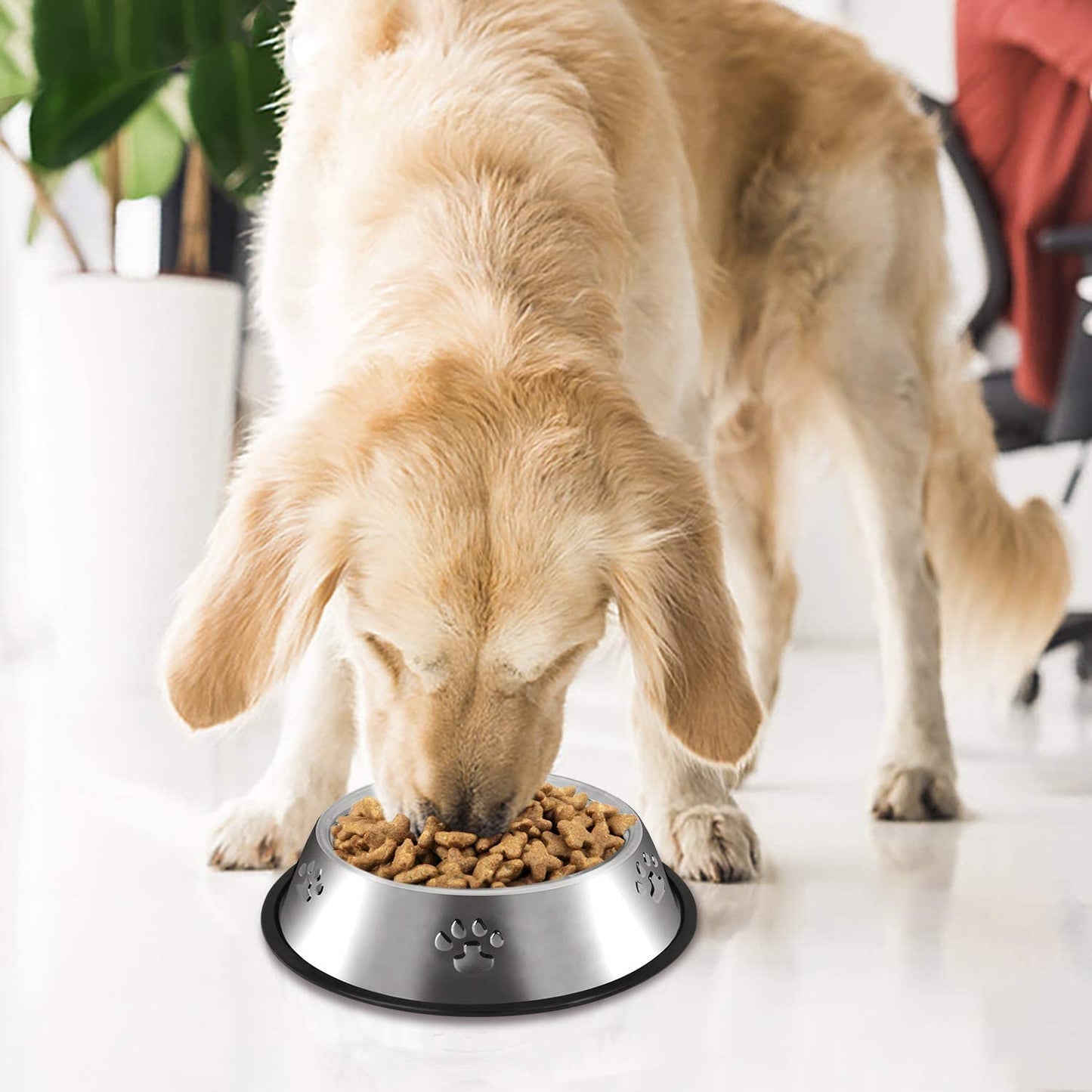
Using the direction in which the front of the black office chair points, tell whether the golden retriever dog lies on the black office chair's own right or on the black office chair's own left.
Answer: on the black office chair's own right

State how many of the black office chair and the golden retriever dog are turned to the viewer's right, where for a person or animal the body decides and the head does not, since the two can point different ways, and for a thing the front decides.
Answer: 1

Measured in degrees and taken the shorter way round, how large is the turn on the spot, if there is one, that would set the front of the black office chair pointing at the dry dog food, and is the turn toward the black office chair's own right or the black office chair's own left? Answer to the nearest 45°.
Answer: approximately 90° to the black office chair's own right

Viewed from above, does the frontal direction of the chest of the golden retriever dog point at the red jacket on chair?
no

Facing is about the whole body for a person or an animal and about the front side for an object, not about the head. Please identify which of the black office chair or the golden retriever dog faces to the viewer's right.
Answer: the black office chair

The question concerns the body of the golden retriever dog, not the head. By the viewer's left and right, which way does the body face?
facing the viewer and to the left of the viewer

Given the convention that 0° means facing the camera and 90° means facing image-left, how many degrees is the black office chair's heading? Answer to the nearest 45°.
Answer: approximately 270°

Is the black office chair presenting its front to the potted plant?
no

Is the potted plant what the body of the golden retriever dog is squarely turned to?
no

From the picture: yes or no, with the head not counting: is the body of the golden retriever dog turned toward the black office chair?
no
